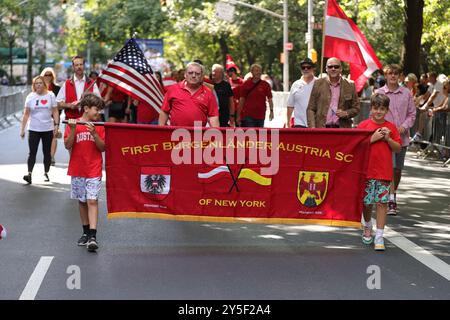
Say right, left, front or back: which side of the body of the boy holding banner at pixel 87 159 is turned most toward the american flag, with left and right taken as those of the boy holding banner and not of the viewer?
back

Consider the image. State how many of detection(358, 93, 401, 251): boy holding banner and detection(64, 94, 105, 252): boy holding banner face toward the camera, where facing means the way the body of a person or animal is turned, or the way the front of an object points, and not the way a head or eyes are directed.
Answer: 2

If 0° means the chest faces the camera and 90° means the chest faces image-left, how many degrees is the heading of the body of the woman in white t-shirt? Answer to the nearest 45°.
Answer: approximately 0°

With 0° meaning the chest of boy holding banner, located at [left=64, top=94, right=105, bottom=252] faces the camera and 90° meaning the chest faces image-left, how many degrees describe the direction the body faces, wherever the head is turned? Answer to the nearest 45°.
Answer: approximately 0°
